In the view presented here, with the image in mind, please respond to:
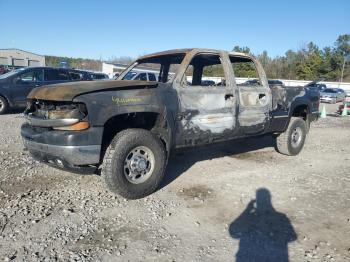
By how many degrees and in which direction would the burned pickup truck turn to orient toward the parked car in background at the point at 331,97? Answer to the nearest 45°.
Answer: approximately 180°

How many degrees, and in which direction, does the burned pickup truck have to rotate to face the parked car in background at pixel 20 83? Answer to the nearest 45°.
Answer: approximately 90° to its right

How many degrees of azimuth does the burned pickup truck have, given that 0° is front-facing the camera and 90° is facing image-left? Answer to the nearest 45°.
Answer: approximately 45°
